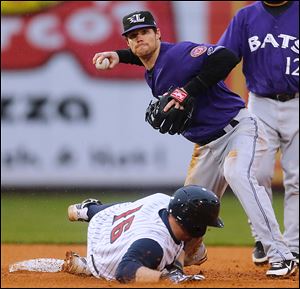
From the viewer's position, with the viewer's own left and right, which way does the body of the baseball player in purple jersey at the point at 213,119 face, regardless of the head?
facing the viewer and to the left of the viewer

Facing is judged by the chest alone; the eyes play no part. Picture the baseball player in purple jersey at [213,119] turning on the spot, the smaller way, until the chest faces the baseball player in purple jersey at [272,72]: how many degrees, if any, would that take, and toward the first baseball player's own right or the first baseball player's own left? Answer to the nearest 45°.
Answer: approximately 180°
